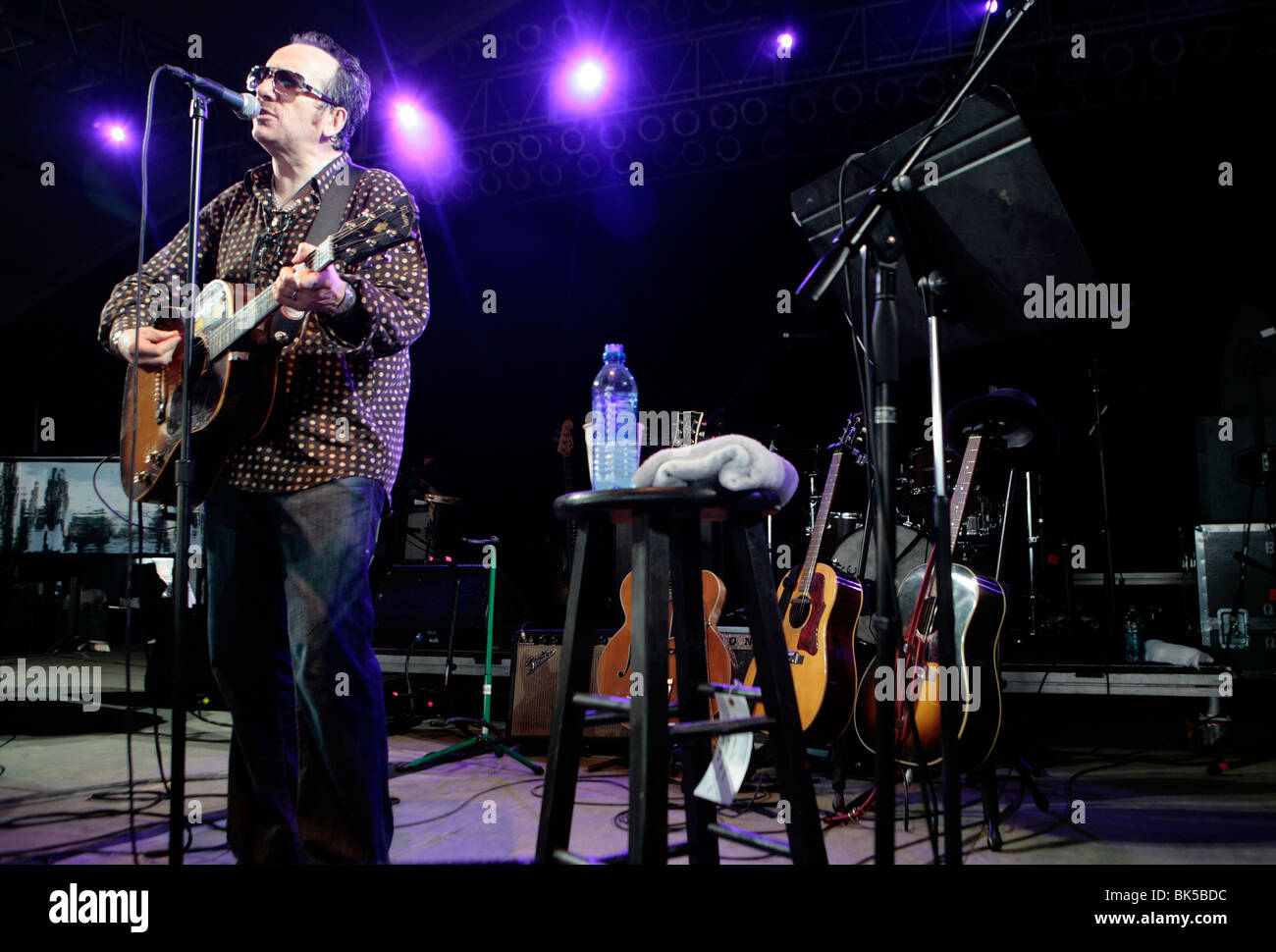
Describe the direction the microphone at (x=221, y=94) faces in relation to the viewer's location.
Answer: facing to the right of the viewer

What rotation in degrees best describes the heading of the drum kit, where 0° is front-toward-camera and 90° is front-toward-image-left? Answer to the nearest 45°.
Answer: approximately 45°

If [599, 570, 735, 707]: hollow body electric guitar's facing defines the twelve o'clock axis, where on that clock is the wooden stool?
The wooden stool is roughly at 12 o'clock from the hollow body electric guitar.

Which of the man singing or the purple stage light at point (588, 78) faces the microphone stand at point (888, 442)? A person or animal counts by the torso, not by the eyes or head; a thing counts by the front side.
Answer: the purple stage light

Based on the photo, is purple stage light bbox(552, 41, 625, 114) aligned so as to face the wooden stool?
yes

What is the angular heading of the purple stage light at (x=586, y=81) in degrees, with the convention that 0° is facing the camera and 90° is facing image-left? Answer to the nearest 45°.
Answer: approximately 0°
